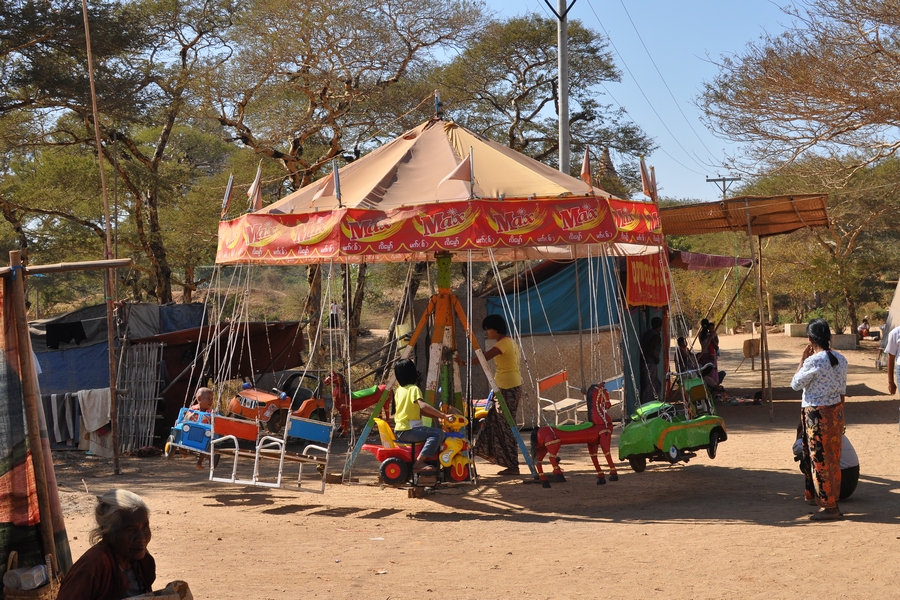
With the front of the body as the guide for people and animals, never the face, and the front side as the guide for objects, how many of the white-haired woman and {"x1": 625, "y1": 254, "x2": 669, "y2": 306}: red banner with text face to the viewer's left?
0

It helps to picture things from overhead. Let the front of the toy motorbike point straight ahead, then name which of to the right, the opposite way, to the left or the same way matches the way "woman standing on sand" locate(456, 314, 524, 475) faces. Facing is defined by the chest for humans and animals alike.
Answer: the opposite way

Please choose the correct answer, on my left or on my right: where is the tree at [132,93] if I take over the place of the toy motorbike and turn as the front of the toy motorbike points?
on my left

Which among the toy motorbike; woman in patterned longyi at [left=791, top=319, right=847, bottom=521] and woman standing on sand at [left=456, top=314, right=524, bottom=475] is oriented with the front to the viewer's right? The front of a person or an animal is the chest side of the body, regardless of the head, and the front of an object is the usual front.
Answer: the toy motorbike

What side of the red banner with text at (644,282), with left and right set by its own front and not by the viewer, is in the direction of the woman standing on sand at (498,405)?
front

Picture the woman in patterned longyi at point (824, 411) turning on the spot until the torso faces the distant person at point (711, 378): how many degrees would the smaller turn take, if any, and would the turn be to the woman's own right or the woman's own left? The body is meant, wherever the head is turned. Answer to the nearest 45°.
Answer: approximately 45° to the woman's own right

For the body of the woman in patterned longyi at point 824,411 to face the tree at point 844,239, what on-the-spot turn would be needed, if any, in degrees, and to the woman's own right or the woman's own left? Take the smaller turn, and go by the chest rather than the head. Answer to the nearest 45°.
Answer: approximately 45° to the woman's own right

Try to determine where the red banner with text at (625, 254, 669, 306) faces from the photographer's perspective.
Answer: facing the viewer

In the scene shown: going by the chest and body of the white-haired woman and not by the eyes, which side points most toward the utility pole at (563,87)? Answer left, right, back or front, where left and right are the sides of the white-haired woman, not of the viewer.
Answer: left

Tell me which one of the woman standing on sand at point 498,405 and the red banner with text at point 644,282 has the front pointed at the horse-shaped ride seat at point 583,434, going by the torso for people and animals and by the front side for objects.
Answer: the red banner with text

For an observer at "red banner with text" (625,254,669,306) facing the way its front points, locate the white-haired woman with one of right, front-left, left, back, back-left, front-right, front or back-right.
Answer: front

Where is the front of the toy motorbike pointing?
to the viewer's right

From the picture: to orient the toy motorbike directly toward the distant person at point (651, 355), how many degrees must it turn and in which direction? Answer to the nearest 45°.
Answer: approximately 45° to its left

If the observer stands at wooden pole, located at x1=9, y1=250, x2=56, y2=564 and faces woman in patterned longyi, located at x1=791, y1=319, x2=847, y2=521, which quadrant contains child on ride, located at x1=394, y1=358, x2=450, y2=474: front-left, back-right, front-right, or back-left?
front-left

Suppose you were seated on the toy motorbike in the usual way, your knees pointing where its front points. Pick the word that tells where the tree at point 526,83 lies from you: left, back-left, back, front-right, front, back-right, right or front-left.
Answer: left
